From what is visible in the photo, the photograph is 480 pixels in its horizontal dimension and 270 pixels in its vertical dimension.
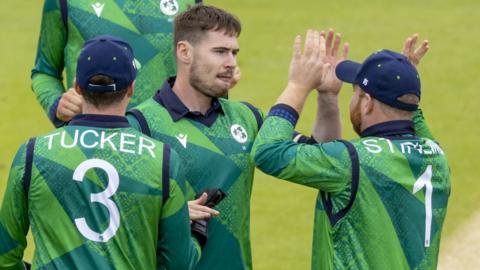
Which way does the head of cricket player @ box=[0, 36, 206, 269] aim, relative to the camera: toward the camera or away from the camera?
away from the camera

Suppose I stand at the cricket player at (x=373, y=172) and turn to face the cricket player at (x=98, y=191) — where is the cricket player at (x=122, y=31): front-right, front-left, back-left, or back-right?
front-right

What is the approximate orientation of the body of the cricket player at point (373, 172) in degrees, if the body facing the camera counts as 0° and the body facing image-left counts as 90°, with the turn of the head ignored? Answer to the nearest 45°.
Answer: approximately 135°

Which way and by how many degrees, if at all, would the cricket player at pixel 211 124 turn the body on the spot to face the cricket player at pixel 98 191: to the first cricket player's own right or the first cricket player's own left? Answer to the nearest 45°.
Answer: approximately 90° to the first cricket player's own right

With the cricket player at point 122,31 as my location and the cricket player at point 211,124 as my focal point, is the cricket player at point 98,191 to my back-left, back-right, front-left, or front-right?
front-right

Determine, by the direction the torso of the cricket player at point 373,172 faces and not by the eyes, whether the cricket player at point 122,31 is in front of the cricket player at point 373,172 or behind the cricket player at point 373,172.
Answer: in front

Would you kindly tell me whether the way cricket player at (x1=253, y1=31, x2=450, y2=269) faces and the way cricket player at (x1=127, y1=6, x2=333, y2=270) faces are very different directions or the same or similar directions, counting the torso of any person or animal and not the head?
very different directions

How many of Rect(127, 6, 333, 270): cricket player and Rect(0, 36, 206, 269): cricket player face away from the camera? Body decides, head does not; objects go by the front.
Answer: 1

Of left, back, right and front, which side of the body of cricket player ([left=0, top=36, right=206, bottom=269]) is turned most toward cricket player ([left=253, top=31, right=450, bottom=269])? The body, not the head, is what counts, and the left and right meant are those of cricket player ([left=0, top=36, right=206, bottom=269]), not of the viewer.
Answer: right

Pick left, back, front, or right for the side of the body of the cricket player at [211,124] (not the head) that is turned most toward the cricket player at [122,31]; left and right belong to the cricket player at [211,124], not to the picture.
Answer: back

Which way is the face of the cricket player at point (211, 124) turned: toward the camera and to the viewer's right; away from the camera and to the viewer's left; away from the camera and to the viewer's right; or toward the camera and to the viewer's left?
toward the camera and to the viewer's right

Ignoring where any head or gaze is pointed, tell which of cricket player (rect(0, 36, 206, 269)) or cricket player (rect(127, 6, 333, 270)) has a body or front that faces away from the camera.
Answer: cricket player (rect(0, 36, 206, 269))

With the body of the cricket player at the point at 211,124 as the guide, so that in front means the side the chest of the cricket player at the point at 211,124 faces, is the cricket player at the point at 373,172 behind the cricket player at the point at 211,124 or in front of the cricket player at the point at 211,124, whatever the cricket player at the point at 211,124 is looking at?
in front

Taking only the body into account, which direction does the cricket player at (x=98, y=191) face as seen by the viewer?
away from the camera

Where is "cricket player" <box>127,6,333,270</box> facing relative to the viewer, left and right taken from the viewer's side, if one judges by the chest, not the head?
facing the viewer and to the right of the viewer

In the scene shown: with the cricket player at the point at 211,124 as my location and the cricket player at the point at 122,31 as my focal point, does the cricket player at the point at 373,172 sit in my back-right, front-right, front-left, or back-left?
back-right
